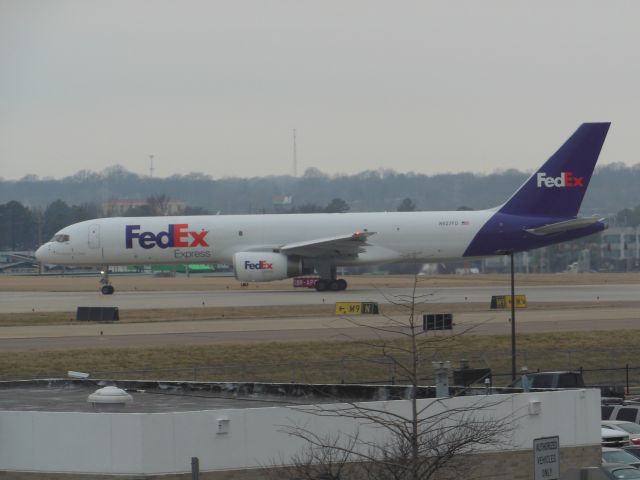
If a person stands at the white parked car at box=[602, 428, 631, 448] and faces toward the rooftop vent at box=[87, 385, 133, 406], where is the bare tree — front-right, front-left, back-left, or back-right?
front-left

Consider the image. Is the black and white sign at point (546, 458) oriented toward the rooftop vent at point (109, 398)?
no

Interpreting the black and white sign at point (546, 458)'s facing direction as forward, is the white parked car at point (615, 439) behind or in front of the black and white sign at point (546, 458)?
behind

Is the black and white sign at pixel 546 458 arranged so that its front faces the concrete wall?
no

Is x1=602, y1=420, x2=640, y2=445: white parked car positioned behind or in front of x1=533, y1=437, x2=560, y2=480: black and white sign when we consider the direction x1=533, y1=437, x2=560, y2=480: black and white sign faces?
behind

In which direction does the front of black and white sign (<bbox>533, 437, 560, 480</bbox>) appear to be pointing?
toward the camera

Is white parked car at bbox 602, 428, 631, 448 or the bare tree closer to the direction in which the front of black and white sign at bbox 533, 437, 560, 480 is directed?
the bare tree

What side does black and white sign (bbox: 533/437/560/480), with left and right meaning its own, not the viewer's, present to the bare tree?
right

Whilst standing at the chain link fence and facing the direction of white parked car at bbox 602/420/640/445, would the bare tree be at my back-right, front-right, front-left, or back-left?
front-right

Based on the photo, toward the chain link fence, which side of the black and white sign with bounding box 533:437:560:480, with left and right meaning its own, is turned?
back

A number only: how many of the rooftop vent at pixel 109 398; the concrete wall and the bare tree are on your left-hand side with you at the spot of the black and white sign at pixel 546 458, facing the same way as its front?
0

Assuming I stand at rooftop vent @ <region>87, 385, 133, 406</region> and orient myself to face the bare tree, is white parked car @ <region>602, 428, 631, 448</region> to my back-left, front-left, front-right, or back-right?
front-left

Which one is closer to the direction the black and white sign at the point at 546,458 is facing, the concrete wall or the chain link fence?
the concrete wall
